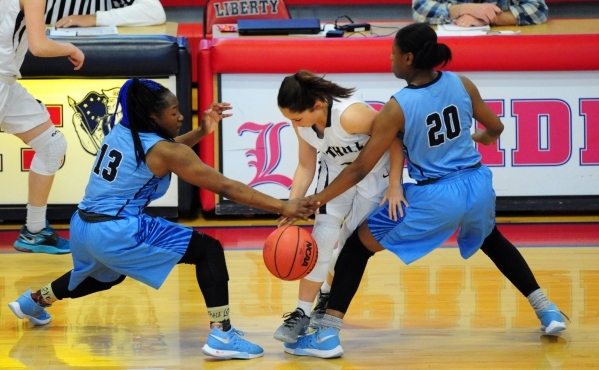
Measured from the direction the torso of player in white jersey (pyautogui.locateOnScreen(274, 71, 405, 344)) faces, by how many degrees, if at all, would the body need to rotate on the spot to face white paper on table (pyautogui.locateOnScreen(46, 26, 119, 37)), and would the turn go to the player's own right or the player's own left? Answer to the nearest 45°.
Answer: approximately 90° to the player's own right

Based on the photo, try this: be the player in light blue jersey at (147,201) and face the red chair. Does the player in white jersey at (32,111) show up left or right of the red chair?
left

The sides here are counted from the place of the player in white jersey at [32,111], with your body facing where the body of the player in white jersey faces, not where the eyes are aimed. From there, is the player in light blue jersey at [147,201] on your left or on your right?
on your right

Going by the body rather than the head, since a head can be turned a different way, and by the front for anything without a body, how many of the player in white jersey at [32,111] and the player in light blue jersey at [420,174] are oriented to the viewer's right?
1

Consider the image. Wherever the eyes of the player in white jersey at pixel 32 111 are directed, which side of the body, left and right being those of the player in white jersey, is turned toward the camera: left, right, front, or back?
right

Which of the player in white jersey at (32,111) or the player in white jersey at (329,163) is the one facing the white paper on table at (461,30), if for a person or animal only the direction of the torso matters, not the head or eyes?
the player in white jersey at (32,111)

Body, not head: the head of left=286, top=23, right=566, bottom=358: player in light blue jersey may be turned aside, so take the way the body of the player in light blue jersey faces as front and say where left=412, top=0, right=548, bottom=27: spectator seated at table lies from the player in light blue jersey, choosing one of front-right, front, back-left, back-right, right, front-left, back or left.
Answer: front-right

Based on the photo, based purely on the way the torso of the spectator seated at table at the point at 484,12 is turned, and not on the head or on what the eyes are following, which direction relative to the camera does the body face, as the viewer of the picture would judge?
toward the camera
